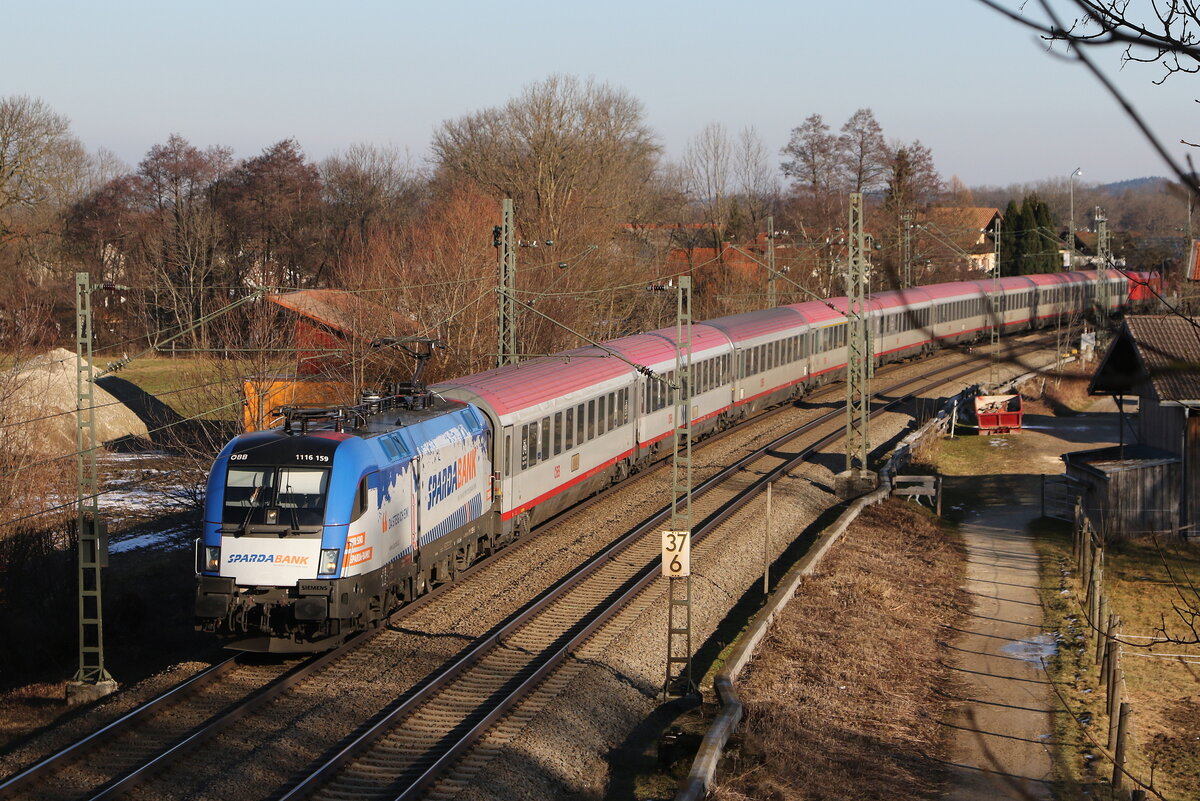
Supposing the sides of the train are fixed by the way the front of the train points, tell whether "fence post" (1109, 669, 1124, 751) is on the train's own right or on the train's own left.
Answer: on the train's own left

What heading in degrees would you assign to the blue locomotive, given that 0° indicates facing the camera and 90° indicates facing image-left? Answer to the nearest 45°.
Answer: approximately 45°

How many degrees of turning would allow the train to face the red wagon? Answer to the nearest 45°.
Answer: approximately 180°

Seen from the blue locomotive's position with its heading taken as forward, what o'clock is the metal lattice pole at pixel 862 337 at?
The metal lattice pole is roughly at 6 o'clock from the blue locomotive.

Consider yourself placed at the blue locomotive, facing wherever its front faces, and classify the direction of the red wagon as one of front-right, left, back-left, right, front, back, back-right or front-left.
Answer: back

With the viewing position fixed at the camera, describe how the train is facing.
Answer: facing the viewer and to the left of the viewer

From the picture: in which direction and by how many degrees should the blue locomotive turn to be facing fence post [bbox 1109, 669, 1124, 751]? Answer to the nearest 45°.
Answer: approximately 45° to its left
